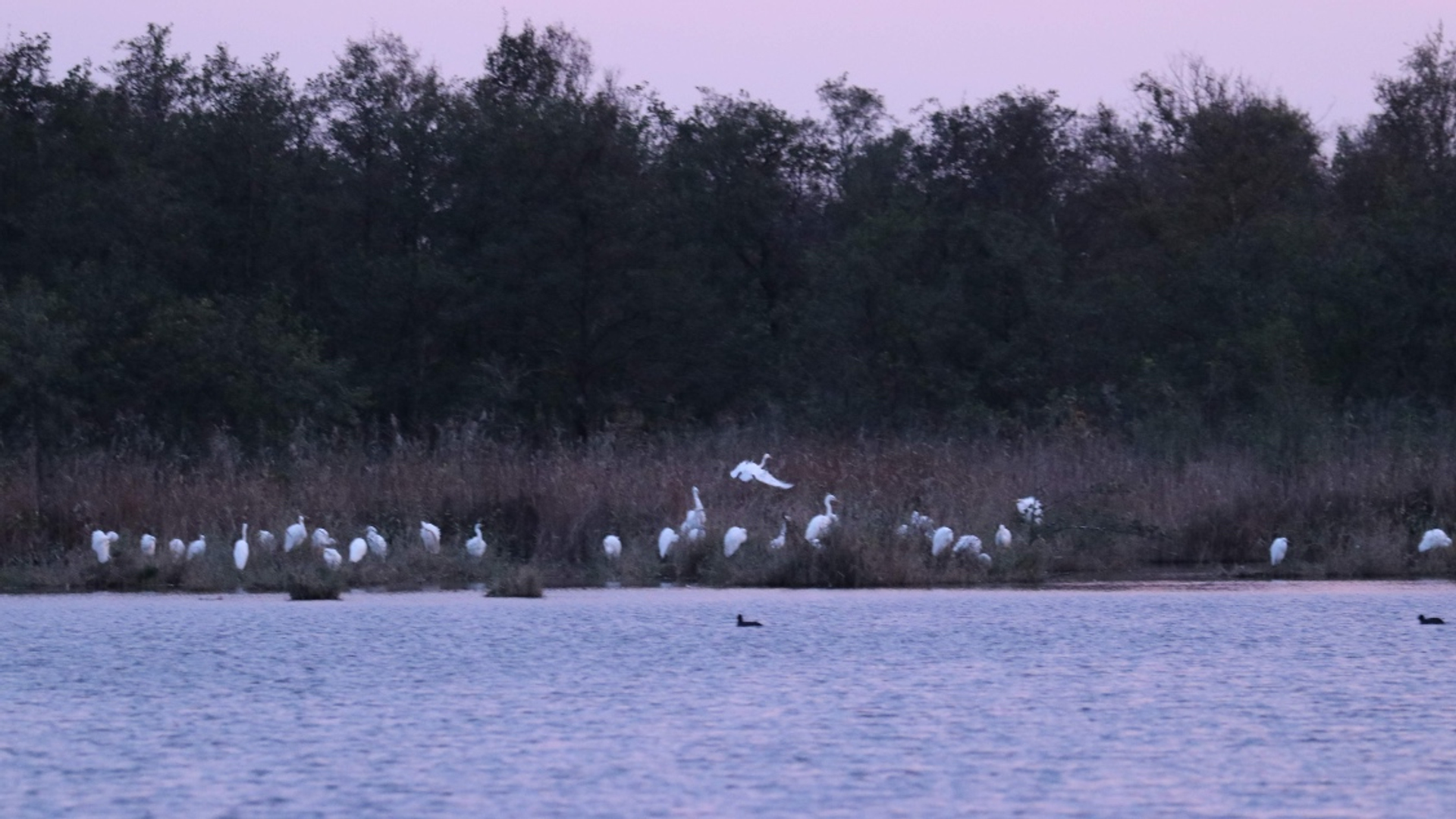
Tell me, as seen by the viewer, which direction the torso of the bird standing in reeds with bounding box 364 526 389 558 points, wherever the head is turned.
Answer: to the viewer's left

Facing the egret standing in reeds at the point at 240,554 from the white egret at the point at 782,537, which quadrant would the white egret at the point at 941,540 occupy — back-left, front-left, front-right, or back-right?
back-left

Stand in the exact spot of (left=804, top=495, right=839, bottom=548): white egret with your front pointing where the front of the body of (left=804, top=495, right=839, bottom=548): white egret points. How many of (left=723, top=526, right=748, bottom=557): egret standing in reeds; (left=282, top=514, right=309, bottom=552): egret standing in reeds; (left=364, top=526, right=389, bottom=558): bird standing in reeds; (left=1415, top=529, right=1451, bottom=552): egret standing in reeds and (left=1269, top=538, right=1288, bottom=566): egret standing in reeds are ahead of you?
2

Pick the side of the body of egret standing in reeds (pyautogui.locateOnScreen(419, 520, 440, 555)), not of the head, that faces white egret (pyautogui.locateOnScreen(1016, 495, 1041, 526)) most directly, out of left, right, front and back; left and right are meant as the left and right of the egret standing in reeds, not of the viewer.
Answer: back

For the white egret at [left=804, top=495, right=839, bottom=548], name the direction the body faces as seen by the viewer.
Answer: to the viewer's right

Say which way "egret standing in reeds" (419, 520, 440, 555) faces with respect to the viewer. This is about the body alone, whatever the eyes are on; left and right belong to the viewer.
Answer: facing to the left of the viewer

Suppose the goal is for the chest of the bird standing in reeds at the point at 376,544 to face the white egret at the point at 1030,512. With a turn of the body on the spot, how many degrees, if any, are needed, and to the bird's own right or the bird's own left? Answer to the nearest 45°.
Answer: approximately 180°

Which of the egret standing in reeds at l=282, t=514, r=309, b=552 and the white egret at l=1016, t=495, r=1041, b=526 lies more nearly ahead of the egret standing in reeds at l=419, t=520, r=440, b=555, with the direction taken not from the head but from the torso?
the egret standing in reeds
